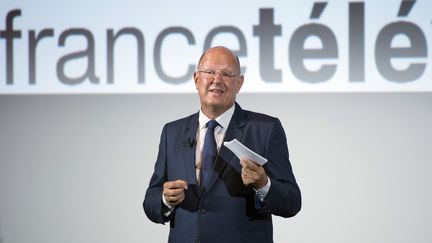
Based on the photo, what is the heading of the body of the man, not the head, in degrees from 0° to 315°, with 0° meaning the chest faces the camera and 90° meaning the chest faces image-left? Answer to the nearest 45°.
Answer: approximately 0°
